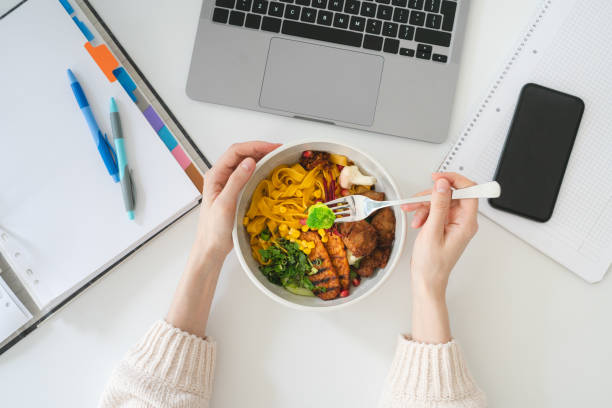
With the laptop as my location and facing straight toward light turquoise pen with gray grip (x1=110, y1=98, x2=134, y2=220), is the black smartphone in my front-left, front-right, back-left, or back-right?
back-left

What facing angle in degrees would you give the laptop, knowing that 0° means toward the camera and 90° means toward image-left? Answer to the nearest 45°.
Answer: approximately 0°
